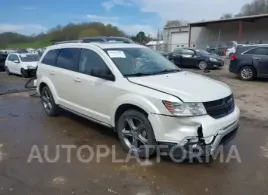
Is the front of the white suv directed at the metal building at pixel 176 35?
no

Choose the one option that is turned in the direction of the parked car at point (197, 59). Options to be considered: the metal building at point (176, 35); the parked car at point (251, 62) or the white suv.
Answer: the metal building

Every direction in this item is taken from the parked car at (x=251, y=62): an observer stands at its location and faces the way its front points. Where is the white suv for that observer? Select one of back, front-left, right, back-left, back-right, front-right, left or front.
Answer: right

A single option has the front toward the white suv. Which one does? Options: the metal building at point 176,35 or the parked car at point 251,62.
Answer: the metal building

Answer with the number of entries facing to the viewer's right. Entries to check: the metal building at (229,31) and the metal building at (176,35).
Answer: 0

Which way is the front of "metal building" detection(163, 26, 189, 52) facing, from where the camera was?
facing the viewer

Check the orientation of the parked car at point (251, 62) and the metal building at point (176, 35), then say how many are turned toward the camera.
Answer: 1

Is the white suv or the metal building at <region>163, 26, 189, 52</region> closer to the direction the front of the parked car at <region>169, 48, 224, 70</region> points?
the white suv

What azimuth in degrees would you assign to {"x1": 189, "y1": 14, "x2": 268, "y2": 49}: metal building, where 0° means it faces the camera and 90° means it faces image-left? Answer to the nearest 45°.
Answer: approximately 45°

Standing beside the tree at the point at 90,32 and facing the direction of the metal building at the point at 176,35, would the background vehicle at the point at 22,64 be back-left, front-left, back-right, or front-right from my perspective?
front-right

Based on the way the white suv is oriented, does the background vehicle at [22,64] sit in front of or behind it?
behind

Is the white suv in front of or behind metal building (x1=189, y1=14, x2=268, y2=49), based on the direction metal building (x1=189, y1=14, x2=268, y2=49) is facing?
in front

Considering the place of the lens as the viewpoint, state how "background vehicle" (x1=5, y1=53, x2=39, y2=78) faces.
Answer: facing the viewer and to the right of the viewer
